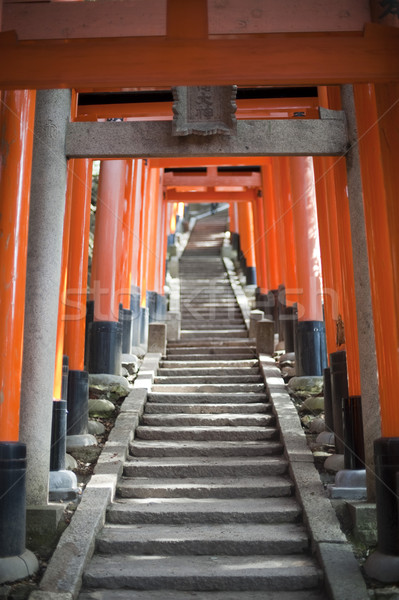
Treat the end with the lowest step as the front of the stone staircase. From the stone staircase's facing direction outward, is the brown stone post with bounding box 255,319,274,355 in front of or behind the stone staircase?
behind

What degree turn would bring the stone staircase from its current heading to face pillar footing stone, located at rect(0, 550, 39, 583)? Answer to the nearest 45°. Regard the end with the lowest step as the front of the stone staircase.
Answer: approximately 45° to its right

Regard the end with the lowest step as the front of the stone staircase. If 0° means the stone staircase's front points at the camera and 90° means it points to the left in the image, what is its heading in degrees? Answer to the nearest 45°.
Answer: approximately 0°

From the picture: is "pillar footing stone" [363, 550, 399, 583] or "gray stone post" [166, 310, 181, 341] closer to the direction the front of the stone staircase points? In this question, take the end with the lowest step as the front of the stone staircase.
the pillar footing stone

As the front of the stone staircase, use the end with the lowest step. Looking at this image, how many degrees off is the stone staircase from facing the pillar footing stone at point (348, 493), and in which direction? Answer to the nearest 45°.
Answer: approximately 90° to its left
